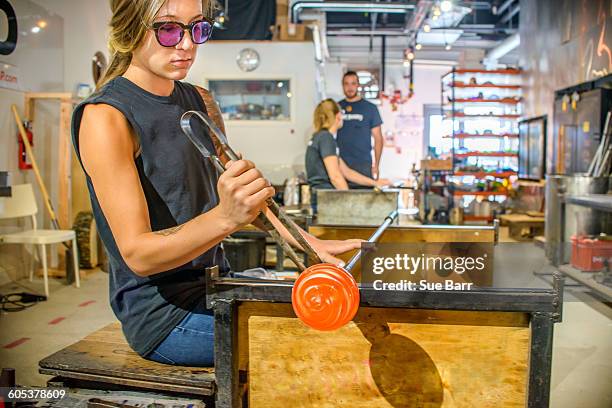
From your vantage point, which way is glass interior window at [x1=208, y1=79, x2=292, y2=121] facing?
toward the camera

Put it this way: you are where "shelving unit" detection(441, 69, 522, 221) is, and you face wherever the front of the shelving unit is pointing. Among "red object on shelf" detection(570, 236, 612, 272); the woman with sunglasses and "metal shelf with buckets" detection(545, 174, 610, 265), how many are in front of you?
3

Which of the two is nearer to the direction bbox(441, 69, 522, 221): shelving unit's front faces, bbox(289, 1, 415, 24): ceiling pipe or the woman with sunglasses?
the woman with sunglasses

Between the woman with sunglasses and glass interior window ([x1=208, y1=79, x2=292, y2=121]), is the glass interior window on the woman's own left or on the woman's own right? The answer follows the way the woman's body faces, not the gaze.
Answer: on the woman's own left

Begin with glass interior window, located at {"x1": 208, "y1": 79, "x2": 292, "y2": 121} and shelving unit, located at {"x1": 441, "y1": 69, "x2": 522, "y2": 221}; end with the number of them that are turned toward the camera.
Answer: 2

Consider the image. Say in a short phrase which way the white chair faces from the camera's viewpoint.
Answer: facing the viewer and to the right of the viewer

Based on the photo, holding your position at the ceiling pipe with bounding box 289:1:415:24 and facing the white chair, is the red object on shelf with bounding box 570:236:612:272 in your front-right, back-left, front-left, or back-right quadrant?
front-left

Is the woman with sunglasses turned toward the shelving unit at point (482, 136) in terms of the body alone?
no

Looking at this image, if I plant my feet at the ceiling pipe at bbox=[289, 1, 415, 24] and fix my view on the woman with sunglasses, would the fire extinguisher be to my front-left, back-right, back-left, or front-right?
front-right

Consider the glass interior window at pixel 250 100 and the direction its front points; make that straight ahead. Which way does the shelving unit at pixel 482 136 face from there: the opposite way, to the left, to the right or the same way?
the same way

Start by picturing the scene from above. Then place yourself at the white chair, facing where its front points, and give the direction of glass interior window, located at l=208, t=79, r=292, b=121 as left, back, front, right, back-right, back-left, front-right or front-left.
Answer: left

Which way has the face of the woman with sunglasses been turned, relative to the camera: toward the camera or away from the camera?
toward the camera

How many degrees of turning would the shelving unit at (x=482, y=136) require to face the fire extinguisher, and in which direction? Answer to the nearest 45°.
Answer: approximately 45° to its right
